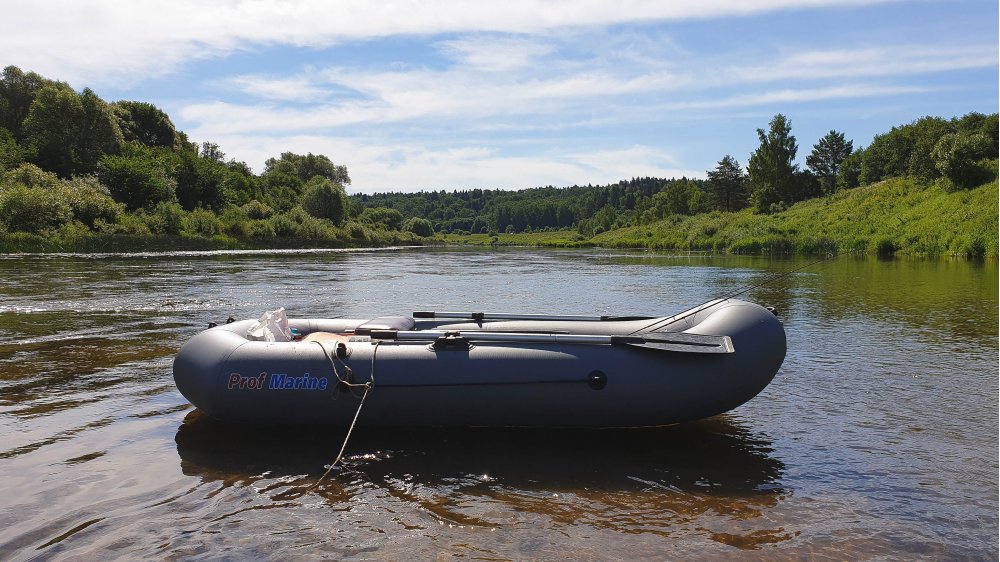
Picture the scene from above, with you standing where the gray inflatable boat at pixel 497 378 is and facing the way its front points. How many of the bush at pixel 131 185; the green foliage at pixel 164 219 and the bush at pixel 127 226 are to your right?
0

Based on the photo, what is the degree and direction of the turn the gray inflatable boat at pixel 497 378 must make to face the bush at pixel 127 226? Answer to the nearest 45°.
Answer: approximately 135° to its left

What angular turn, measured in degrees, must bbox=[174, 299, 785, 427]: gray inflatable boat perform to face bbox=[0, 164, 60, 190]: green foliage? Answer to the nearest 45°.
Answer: approximately 135° to its left

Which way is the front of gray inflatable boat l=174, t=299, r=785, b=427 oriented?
to the viewer's right

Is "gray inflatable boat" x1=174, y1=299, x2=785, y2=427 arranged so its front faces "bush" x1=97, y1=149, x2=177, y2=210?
no

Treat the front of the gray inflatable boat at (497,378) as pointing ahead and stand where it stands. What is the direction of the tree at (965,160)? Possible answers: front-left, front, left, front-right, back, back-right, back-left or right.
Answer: front-left

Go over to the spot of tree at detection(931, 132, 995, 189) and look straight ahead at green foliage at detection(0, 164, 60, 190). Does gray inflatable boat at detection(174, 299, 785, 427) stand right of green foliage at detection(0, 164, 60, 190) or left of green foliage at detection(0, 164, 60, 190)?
left

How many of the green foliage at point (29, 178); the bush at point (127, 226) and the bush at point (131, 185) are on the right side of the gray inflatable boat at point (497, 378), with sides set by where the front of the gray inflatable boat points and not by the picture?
0

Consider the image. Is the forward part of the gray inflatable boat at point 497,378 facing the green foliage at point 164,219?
no
